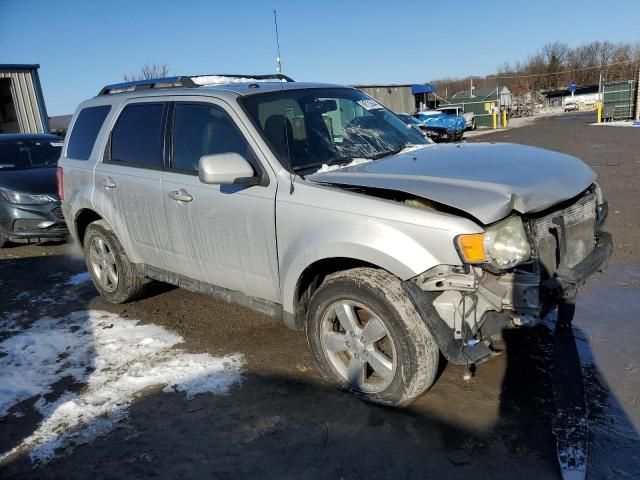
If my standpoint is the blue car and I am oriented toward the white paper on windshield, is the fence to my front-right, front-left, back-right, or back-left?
back-left

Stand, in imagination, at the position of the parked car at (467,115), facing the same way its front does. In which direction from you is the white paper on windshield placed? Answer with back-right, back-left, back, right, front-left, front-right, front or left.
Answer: front-right

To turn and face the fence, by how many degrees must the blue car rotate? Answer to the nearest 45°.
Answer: approximately 45° to its left

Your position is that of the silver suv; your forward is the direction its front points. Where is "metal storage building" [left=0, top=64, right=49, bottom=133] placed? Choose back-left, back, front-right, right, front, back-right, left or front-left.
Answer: back

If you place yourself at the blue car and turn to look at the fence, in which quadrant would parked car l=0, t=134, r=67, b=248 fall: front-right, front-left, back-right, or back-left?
back-right

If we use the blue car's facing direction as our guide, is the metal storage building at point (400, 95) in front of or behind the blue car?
behind

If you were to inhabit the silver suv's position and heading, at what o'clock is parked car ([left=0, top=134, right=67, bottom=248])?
The parked car is roughly at 6 o'clock from the silver suv.

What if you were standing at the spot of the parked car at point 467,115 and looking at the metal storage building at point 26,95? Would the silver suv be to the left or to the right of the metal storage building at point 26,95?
left

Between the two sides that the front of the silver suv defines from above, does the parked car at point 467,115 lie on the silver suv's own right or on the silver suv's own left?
on the silver suv's own left

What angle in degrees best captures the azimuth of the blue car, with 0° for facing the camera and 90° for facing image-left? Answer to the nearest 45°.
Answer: approximately 315°

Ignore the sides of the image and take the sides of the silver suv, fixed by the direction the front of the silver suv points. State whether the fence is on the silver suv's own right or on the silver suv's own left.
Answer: on the silver suv's own left

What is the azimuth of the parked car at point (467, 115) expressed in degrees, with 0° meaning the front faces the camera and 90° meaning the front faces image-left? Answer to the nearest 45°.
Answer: approximately 315°

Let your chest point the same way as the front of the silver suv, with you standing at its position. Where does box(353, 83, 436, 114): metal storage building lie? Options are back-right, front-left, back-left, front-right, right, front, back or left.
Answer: back-left
